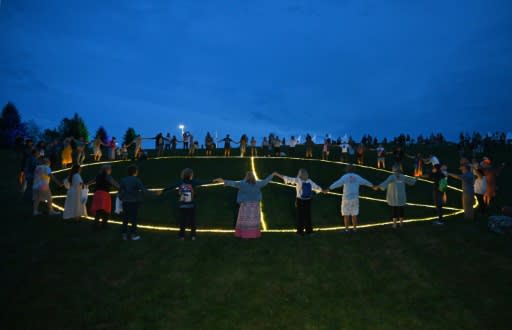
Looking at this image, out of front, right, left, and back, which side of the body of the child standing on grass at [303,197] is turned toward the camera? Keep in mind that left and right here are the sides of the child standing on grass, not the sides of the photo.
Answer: back

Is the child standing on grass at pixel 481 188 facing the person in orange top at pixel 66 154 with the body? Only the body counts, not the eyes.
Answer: yes

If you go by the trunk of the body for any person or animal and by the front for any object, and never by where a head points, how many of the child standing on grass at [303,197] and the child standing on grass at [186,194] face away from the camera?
2

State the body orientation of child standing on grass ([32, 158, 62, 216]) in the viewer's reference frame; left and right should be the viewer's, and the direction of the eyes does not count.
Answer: facing to the right of the viewer

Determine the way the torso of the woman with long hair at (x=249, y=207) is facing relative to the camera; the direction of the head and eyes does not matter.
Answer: away from the camera

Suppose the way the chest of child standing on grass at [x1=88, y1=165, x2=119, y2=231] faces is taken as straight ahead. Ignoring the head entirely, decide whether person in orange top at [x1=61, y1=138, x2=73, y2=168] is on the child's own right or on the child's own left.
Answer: on the child's own left

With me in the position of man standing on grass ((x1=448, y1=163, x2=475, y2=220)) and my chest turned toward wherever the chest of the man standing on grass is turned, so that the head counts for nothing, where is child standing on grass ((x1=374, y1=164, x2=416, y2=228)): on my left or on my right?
on my left

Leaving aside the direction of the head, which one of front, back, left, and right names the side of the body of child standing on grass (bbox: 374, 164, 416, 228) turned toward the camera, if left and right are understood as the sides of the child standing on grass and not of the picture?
back

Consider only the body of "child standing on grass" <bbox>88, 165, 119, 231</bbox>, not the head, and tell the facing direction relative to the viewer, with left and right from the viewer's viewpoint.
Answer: facing away from the viewer and to the right of the viewer

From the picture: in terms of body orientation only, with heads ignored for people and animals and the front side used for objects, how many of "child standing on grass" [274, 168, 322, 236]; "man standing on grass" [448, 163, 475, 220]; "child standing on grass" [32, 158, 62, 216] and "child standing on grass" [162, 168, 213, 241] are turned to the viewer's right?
1

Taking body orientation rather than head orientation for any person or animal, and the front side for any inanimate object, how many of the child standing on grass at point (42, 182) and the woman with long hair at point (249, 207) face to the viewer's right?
1

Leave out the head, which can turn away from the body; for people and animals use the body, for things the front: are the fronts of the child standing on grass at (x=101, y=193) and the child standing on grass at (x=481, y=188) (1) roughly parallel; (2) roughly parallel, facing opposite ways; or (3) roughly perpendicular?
roughly perpendicular

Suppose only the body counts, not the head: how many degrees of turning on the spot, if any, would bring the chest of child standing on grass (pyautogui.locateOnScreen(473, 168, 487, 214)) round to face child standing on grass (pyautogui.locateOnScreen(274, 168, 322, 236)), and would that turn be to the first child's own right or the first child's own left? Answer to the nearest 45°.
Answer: approximately 45° to the first child's own left

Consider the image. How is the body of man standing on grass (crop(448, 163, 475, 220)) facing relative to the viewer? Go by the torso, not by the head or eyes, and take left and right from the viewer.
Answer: facing to the left of the viewer

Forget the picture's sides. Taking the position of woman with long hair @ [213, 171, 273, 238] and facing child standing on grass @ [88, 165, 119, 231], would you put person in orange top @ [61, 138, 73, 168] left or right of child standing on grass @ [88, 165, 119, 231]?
right

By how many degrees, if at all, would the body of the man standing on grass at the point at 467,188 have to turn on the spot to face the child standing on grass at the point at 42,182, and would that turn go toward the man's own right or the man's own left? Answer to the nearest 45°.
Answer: approximately 45° to the man's own left

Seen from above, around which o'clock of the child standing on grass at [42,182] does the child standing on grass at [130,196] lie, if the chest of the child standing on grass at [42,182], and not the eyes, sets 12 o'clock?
the child standing on grass at [130,196] is roughly at 2 o'clock from the child standing on grass at [42,182].

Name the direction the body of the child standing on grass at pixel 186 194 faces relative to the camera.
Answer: away from the camera

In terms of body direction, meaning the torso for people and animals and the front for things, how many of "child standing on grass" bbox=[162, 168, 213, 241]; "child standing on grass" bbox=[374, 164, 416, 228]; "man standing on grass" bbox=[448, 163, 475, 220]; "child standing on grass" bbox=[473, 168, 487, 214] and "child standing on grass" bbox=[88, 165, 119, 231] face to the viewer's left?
2

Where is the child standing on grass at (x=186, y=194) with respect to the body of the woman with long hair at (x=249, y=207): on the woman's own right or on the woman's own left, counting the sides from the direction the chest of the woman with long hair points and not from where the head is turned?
on the woman's own left

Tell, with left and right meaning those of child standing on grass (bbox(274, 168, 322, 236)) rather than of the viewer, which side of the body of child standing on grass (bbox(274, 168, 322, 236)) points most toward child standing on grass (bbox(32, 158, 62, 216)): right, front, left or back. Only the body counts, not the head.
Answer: left

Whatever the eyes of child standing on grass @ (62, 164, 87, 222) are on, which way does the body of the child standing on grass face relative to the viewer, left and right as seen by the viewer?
facing away from the viewer and to the right of the viewer

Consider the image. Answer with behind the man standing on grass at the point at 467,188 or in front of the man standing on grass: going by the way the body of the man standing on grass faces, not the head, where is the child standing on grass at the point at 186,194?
in front
